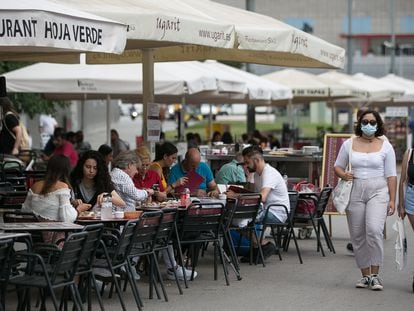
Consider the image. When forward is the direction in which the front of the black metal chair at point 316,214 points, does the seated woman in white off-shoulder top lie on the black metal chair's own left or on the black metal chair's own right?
on the black metal chair's own left

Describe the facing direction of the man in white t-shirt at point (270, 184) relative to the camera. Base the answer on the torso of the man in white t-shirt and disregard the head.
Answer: to the viewer's left

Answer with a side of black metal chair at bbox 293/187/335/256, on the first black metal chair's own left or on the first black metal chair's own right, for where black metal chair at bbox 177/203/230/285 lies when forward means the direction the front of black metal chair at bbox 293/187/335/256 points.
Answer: on the first black metal chair's own left

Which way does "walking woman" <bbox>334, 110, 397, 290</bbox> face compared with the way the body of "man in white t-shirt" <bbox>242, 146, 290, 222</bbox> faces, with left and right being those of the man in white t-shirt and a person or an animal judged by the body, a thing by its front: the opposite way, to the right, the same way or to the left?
to the left

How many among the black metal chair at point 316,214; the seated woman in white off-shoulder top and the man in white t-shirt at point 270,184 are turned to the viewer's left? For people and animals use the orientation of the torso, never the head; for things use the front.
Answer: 2

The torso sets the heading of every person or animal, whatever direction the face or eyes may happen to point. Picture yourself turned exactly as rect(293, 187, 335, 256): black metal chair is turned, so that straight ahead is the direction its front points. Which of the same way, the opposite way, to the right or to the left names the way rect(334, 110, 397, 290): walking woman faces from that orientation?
to the left

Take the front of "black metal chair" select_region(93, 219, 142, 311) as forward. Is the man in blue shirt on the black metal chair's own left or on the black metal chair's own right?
on the black metal chair's own right

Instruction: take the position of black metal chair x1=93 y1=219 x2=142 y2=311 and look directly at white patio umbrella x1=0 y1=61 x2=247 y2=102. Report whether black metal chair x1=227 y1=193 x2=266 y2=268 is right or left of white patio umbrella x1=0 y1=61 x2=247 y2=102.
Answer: right

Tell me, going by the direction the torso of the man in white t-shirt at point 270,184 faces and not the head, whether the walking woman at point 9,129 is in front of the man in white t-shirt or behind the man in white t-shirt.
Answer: in front

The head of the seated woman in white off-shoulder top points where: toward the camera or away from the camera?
away from the camera

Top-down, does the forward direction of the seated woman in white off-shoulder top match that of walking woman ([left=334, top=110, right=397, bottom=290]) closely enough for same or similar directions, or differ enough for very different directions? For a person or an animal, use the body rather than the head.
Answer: very different directions

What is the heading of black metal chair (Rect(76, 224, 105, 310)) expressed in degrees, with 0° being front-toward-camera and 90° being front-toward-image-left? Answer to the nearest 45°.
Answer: approximately 135°
